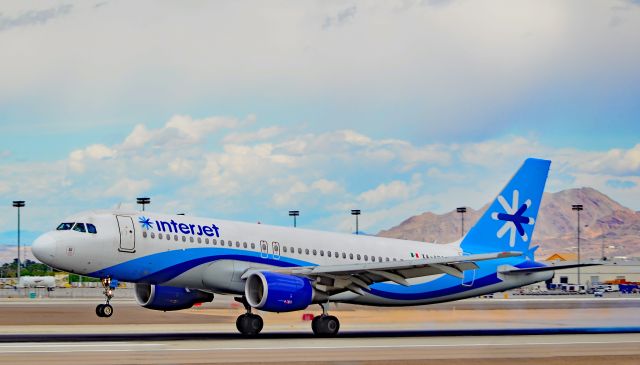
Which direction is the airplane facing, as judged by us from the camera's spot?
facing the viewer and to the left of the viewer
